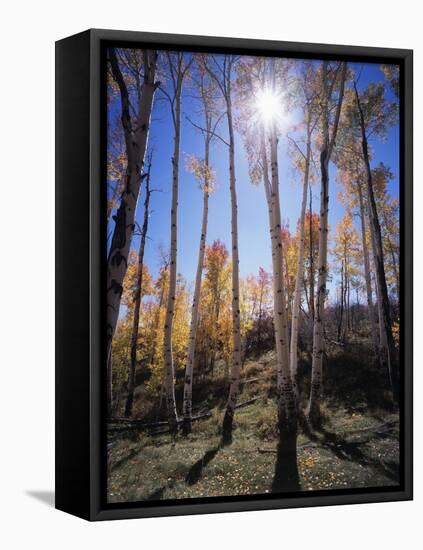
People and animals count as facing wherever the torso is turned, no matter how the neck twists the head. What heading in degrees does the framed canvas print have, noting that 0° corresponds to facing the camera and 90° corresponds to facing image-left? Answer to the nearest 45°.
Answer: approximately 315°
